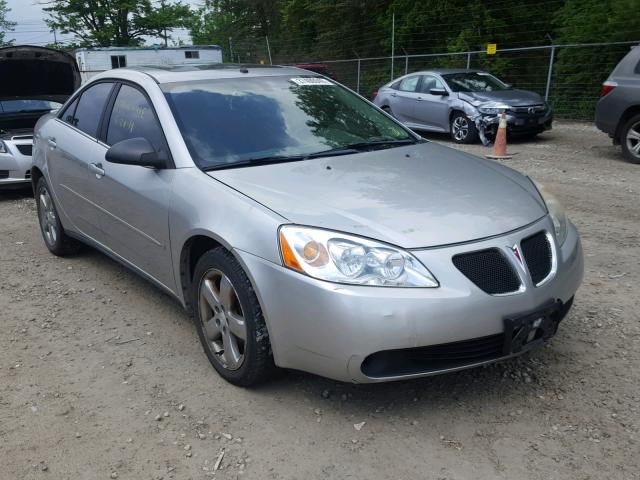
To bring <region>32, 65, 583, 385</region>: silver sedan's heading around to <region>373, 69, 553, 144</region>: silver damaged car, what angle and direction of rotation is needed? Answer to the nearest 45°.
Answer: approximately 135° to its left

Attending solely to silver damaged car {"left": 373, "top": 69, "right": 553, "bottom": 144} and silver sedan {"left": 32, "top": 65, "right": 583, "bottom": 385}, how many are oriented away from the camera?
0

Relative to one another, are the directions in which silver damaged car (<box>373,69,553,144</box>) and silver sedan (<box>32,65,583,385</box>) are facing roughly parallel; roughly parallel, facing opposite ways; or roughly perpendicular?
roughly parallel

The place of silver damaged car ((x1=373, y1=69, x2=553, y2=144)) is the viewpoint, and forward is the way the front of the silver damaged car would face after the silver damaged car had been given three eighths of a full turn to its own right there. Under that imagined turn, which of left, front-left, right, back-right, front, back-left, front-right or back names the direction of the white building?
front-right

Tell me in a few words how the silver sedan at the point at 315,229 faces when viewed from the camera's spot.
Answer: facing the viewer and to the right of the viewer

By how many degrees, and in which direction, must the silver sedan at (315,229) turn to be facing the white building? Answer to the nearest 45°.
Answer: approximately 135° to its left

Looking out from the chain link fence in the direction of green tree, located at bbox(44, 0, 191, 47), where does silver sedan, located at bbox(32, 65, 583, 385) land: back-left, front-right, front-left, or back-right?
back-left

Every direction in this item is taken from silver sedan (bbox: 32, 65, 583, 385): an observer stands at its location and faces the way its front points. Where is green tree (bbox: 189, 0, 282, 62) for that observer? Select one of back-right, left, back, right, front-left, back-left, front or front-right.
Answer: back-left

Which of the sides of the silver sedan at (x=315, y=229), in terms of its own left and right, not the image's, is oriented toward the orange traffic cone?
left

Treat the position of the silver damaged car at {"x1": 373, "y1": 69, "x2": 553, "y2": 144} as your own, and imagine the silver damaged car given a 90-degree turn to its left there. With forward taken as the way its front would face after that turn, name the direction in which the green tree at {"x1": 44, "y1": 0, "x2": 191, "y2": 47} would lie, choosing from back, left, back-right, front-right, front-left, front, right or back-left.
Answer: left
